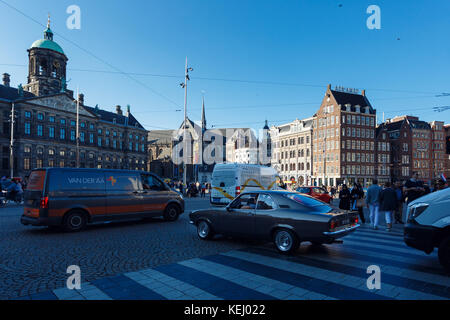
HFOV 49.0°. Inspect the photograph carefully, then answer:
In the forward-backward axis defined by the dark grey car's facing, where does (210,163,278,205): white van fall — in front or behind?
in front

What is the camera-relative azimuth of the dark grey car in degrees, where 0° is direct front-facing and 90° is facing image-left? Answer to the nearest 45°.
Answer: approximately 135°

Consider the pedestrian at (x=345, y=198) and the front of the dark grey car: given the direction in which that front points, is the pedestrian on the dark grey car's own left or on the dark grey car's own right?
on the dark grey car's own right
